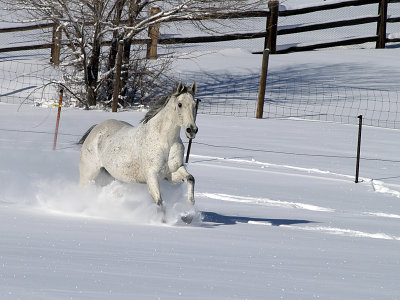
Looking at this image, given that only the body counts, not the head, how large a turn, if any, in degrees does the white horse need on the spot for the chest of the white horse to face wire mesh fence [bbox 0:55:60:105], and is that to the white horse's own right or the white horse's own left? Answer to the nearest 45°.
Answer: approximately 135° to the white horse's own left

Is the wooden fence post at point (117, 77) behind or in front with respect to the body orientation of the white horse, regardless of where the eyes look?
behind

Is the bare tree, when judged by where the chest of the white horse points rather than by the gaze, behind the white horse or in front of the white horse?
behind

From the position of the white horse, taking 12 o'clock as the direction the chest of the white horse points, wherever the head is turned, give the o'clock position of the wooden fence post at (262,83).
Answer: The wooden fence post is roughly at 8 o'clock from the white horse.

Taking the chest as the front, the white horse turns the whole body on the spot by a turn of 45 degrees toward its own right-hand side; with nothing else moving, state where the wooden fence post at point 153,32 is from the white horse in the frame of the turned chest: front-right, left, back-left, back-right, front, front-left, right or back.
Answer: back

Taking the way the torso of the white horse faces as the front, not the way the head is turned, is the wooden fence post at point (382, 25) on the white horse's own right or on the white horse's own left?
on the white horse's own left

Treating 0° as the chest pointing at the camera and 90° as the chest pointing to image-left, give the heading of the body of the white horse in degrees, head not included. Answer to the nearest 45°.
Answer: approximately 315°

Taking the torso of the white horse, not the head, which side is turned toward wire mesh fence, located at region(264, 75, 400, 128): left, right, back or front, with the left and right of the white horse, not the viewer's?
left
